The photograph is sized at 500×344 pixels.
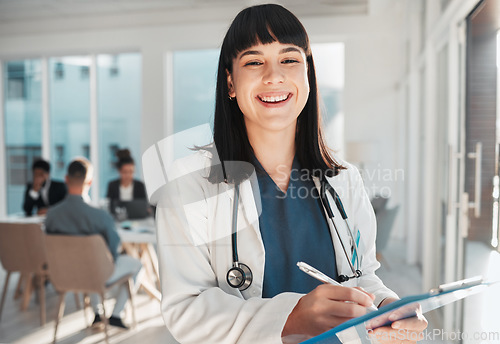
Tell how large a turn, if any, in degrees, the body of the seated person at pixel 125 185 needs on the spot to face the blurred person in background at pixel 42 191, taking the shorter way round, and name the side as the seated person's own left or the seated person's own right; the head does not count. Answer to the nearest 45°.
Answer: approximately 135° to the seated person's own right

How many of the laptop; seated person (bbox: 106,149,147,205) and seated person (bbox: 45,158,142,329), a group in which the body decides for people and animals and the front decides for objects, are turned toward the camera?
1

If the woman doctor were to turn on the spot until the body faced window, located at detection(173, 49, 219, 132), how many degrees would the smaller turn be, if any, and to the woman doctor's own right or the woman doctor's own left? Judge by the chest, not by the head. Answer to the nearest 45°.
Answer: approximately 135° to the woman doctor's own left

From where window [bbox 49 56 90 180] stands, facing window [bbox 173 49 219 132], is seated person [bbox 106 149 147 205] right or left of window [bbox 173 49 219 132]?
right

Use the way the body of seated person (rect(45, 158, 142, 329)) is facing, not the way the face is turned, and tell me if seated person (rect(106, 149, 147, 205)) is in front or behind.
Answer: in front

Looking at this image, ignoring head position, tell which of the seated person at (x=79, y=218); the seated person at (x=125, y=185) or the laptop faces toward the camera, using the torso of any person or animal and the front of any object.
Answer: the seated person at (x=125, y=185)

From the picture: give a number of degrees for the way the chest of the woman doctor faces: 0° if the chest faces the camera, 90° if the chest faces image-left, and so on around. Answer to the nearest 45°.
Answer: approximately 315°

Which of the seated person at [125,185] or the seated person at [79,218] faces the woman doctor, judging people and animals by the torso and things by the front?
the seated person at [125,185]

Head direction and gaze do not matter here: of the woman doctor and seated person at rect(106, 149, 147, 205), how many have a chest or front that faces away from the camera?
0

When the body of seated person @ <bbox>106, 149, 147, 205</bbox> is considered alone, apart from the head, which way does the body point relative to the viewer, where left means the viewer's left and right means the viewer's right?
facing the viewer

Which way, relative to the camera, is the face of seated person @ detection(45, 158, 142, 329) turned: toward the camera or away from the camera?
away from the camera

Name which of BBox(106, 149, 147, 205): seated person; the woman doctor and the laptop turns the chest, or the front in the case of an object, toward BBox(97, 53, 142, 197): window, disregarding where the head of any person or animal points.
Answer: the laptop

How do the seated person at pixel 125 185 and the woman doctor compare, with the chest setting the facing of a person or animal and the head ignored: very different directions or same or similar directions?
same or similar directions

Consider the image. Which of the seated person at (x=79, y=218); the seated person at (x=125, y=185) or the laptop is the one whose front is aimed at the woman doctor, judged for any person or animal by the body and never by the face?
the seated person at (x=125, y=185)

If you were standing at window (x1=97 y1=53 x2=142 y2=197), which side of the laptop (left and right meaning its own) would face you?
front

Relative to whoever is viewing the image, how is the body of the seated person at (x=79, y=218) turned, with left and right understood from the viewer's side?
facing away from the viewer and to the right of the viewer

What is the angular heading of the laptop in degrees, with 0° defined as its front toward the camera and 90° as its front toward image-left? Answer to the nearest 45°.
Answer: approximately 180°

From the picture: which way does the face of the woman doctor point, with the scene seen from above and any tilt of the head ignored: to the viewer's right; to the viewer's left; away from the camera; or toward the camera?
toward the camera
